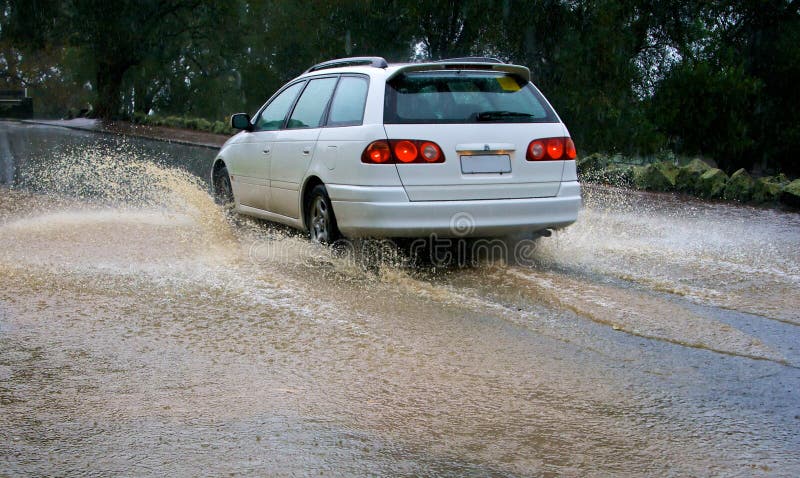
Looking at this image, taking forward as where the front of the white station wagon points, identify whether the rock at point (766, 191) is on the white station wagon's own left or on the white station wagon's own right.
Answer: on the white station wagon's own right

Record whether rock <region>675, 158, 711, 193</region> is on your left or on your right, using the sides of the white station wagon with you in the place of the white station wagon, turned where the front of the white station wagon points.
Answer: on your right

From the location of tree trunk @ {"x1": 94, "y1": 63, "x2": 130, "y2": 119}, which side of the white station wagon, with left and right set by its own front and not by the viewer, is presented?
front

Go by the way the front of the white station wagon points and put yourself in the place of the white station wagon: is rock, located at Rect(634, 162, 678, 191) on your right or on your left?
on your right

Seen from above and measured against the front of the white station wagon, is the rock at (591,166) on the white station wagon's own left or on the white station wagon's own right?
on the white station wagon's own right

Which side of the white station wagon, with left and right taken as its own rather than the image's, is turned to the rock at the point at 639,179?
right

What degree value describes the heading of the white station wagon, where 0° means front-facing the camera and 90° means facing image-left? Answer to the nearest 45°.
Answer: approximately 135°
